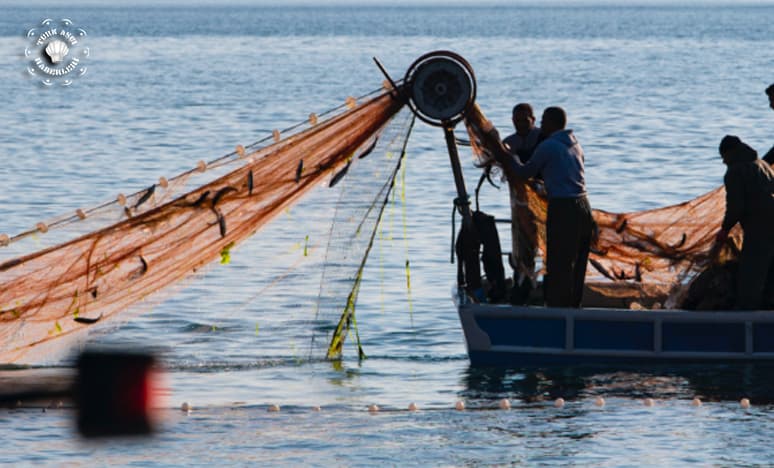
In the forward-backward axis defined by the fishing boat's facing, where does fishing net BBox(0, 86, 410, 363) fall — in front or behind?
in front

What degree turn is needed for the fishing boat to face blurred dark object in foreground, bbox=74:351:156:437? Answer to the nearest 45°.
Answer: approximately 90° to its left

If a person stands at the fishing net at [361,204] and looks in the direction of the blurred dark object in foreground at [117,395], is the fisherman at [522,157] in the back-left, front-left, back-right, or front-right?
back-left

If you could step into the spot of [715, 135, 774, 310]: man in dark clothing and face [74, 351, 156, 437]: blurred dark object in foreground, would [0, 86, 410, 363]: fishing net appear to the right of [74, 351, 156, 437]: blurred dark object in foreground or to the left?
right

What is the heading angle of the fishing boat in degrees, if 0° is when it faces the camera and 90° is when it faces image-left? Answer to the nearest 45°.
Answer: approximately 90°

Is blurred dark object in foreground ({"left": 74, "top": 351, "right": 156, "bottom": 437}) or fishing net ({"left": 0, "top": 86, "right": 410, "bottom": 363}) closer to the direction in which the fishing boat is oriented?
the fishing net
